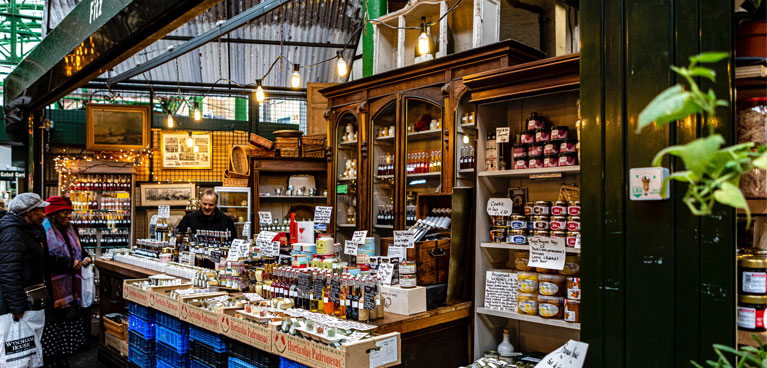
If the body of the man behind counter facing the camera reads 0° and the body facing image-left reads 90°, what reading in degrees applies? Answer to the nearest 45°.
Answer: approximately 0°

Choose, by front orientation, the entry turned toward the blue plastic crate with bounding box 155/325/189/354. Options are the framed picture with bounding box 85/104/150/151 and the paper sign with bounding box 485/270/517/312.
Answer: the framed picture

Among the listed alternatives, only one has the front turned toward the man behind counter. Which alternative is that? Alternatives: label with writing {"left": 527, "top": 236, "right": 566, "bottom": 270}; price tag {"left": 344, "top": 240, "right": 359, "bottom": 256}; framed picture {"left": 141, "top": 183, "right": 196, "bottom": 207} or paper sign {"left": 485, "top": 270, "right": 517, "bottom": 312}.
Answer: the framed picture

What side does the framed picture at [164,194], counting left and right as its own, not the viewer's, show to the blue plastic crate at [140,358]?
front

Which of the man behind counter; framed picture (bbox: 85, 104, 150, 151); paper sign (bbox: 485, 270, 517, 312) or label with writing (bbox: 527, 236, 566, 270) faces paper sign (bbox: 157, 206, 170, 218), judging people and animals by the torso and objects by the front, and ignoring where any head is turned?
the framed picture

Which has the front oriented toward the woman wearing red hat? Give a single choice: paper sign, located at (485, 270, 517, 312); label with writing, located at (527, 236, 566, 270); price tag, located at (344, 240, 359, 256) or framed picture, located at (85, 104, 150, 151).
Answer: the framed picture

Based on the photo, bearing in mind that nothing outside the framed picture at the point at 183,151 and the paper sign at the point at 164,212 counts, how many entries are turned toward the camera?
2

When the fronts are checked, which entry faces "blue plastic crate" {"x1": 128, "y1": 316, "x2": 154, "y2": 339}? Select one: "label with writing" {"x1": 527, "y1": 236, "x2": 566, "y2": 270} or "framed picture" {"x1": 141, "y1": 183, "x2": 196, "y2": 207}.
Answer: the framed picture

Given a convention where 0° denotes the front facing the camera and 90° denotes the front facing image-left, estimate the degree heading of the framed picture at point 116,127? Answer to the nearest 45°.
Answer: approximately 0°

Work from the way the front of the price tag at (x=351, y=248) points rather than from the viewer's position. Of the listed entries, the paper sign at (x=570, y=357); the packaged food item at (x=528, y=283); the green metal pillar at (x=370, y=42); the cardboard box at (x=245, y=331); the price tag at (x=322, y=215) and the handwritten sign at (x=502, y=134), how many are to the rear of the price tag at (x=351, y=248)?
2

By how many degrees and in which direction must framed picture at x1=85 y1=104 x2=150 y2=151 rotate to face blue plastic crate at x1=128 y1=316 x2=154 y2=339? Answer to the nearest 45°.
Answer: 0° — it already faces it

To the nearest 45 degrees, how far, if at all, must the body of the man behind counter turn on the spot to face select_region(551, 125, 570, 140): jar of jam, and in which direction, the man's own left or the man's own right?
approximately 45° to the man's own left
